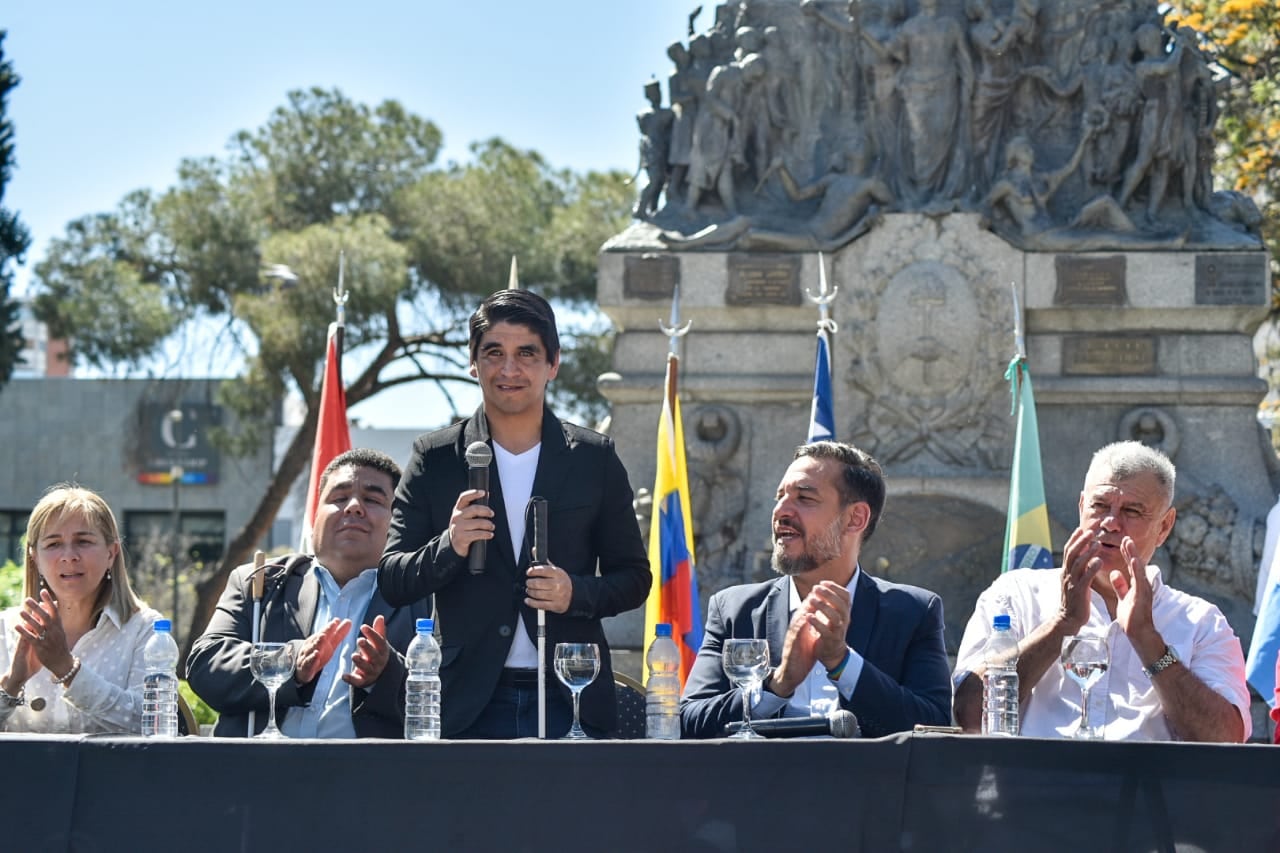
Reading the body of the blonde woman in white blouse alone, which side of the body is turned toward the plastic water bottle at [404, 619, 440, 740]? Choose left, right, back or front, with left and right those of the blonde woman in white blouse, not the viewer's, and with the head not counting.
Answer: left

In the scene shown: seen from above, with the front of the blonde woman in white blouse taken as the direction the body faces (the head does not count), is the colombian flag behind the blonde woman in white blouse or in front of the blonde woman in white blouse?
behind

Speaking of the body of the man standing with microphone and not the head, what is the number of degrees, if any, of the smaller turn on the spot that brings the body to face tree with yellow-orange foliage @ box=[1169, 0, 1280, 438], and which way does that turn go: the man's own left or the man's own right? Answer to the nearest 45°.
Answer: approximately 135° to the man's own left

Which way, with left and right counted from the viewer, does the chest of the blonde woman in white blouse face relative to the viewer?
facing the viewer and to the left of the viewer

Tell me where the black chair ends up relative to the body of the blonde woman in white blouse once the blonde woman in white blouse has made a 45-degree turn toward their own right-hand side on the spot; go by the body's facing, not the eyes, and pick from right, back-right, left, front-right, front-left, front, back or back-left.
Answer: back

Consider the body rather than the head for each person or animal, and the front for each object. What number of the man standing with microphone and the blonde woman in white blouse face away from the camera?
0

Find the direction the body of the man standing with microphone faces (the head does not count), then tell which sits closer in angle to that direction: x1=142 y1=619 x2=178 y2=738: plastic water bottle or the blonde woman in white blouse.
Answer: the plastic water bottle

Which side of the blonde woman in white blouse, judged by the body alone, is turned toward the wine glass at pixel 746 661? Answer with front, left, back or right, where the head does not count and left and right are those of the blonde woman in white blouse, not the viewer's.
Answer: left

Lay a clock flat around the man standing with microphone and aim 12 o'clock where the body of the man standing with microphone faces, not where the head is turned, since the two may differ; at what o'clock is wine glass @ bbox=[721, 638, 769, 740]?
The wine glass is roughly at 10 o'clock from the man standing with microphone.

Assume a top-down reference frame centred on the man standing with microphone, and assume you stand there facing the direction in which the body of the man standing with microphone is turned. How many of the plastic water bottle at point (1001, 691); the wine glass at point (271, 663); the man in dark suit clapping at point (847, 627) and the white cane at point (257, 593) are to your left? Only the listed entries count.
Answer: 2

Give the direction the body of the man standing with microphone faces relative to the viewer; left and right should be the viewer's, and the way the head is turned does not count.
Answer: facing the viewer

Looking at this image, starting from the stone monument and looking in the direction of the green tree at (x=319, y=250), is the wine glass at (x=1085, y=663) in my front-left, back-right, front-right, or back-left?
back-left
